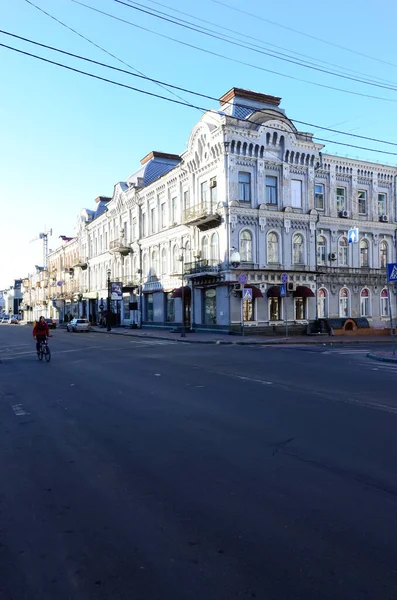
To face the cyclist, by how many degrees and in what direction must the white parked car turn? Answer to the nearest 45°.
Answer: approximately 135° to its left

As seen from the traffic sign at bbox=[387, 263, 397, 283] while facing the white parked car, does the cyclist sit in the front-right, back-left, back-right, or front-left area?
front-left

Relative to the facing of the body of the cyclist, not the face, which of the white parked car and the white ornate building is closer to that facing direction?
the white ornate building

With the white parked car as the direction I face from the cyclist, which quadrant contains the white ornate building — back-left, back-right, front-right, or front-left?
front-right

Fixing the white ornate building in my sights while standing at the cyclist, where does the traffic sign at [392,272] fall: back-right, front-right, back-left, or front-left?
front-right
